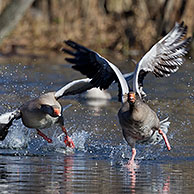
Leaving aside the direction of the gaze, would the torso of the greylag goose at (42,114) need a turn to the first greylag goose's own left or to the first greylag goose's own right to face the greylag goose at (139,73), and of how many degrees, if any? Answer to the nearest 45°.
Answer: approximately 45° to the first greylag goose's own left

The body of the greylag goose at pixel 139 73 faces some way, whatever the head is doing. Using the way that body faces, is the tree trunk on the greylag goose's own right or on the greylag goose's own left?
on the greylag goose's own right

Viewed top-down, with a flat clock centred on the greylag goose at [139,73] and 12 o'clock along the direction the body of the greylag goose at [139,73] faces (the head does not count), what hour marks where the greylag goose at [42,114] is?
the greylag goose at [42,114] is roughly at 3 o'clock from the greylag goose at [139,73].

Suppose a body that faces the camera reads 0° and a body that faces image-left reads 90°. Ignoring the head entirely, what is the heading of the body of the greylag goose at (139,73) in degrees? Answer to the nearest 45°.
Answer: approximately 0°
